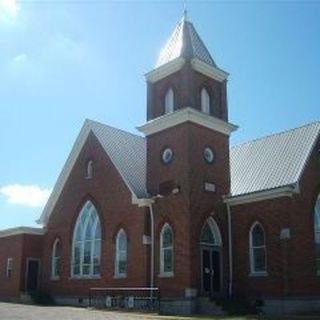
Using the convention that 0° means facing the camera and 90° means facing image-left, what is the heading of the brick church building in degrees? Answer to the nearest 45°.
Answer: approximately 315°
